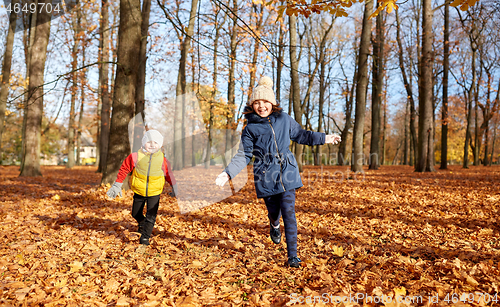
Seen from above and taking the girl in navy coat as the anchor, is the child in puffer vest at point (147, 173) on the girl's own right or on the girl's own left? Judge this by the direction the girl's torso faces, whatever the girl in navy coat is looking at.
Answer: on the girl's own right

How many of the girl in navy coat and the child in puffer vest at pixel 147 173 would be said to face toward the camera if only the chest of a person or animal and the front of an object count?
2

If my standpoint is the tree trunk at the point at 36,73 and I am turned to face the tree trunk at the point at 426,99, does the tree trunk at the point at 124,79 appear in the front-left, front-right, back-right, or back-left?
front-right

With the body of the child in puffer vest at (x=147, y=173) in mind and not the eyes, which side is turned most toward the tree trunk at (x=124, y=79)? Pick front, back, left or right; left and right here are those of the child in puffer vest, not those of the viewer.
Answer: back

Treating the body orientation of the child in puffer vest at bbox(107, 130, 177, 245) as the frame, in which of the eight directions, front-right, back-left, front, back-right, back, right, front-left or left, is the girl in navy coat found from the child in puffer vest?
front-left

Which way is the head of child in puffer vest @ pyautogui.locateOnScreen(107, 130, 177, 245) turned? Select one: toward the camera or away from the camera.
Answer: toward the camera

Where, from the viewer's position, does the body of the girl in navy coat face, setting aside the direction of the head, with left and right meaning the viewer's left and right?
facing the viewer

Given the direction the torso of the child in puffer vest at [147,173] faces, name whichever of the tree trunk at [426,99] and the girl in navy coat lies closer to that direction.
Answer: the girl in navy coat

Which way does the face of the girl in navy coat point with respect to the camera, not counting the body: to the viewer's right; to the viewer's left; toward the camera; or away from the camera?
toward the camera

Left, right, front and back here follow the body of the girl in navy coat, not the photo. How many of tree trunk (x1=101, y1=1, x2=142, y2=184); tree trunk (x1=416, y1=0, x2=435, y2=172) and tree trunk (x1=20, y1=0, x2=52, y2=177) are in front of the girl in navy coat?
0

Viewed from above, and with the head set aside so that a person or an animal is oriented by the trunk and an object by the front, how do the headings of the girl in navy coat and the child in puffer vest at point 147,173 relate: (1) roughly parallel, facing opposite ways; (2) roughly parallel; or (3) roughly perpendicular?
roughly parallel

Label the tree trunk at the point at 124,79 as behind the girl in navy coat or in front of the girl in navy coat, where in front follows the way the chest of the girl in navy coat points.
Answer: behind

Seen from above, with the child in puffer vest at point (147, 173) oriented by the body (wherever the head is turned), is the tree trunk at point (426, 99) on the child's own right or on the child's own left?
on the child's own left
